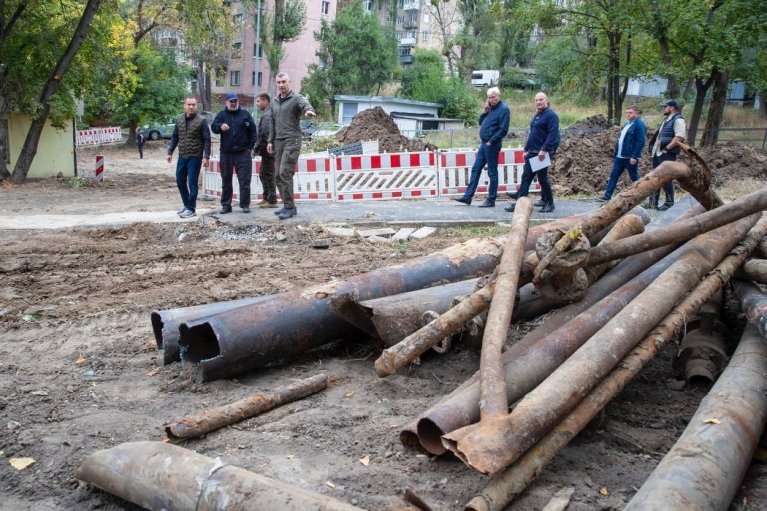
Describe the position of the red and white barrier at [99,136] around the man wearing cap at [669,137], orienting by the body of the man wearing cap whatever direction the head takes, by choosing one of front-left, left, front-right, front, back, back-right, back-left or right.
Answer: right

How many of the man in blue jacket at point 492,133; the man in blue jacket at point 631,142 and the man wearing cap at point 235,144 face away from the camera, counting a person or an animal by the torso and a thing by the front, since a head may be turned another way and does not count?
0

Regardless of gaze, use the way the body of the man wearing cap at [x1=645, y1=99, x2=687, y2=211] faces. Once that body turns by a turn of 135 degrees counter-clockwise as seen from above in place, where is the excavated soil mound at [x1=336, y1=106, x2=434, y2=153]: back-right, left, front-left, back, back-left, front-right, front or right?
back-left

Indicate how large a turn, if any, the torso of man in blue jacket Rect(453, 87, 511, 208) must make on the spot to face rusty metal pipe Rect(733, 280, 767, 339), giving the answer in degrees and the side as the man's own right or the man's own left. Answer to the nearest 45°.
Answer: approximately 45° to the man's own left

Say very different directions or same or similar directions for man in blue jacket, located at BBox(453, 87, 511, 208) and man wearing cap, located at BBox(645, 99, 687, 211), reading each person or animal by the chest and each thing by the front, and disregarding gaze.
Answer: same or similar directions

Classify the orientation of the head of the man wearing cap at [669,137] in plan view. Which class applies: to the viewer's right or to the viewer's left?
to the viewer's left

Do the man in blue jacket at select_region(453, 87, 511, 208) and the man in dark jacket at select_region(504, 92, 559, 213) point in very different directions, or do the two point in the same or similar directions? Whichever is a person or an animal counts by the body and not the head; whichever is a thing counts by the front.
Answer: same or similar directions

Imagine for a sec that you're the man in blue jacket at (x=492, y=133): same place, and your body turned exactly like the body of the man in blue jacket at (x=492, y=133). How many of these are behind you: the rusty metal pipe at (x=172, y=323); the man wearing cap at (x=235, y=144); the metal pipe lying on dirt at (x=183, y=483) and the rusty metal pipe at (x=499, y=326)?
0

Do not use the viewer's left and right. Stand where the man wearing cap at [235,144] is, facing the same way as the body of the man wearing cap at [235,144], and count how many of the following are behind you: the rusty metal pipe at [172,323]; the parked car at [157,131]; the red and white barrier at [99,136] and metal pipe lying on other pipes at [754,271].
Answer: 2

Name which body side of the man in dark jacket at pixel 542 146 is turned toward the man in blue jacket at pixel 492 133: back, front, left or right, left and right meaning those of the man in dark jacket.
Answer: right

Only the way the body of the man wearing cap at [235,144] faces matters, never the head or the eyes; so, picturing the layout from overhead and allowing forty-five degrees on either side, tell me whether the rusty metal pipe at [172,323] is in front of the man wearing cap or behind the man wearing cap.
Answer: in front

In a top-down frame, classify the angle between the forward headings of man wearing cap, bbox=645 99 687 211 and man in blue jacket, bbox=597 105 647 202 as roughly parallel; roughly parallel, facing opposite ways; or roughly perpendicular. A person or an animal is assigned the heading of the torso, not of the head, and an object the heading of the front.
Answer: roughly parallel

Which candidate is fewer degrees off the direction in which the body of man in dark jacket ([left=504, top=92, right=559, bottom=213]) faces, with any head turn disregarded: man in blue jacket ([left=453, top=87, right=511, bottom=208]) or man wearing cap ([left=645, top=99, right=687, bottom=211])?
the man in blue jacket

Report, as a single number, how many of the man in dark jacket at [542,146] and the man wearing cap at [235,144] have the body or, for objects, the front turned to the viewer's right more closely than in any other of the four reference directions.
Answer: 0

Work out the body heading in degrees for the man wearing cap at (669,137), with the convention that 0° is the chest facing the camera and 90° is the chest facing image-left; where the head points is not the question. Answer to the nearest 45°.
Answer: approximately 45°

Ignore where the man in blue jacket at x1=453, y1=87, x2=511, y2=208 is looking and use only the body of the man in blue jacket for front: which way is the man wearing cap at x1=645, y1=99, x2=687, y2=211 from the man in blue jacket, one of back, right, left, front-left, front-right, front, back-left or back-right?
back-left

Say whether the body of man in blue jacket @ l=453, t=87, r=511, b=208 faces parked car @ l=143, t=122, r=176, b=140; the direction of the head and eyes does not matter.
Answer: no

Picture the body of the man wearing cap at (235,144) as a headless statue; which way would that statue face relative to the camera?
toward the camera
